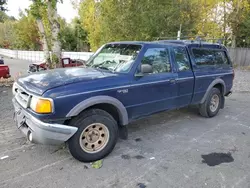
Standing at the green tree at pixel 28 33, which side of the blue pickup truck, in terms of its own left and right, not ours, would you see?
right

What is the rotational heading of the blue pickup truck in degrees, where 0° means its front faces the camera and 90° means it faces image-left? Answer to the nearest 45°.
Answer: approximately 45°
